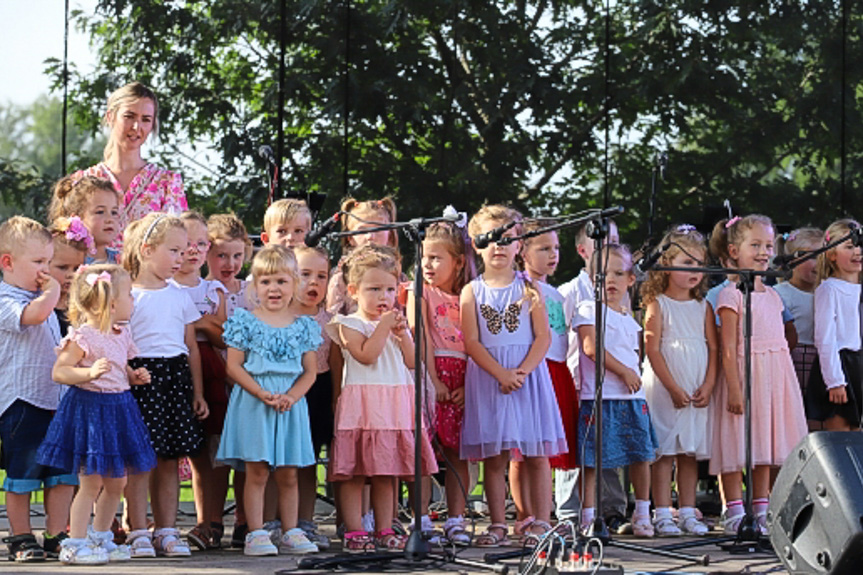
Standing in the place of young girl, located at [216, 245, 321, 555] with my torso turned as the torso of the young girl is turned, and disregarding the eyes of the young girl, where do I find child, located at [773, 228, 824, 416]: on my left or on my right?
on my left

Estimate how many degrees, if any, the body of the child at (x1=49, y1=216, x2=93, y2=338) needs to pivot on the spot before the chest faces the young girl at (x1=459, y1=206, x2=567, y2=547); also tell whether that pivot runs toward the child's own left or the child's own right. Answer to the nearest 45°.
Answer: approximately 45° to the child's own left

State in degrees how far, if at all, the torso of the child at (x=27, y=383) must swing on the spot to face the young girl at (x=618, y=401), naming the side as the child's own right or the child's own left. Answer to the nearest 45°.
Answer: approximately 45° to the child's own left

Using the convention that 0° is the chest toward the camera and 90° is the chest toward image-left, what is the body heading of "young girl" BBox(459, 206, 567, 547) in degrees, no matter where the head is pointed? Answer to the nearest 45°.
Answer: approximately 0°

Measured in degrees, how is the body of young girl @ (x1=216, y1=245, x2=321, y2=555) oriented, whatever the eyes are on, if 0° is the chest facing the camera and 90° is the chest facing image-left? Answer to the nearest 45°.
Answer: approximately 0°

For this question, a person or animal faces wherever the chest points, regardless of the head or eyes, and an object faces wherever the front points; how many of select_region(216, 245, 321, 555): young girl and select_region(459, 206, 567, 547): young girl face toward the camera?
2

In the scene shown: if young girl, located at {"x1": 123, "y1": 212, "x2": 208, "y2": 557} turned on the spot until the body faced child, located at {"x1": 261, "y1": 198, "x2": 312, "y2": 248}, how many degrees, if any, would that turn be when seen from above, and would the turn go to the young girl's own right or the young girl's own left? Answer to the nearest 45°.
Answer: approximately 90° to the young girl's own left

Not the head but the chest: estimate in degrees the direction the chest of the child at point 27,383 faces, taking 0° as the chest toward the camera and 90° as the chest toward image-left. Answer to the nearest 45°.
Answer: approximately 315°
